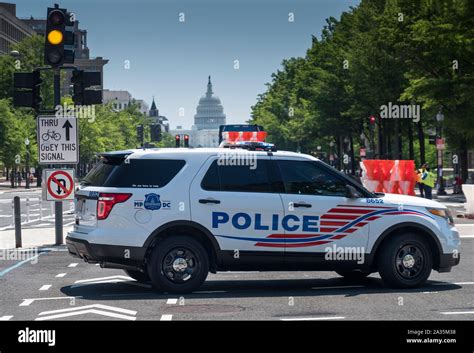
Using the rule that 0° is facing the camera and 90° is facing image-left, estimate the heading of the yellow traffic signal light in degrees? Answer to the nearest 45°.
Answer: approximately 0°

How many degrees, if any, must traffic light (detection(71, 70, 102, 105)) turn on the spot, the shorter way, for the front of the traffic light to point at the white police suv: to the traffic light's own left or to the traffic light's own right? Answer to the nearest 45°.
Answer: approximately 90° to the traffic light's own right

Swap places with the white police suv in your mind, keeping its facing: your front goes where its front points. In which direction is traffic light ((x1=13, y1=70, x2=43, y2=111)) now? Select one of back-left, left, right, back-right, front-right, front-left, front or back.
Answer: back-left

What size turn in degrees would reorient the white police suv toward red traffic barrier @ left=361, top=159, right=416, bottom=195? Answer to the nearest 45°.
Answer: approximately 90° to its left

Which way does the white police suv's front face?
to the viewer's right
